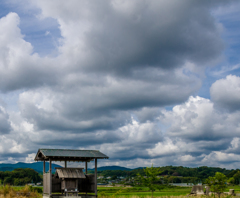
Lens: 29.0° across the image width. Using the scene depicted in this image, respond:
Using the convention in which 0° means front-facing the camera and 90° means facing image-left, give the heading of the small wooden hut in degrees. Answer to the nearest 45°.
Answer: approximately 0°

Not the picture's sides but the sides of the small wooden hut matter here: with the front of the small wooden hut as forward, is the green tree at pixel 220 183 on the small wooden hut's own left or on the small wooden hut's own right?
on the small wooden hut's own left
